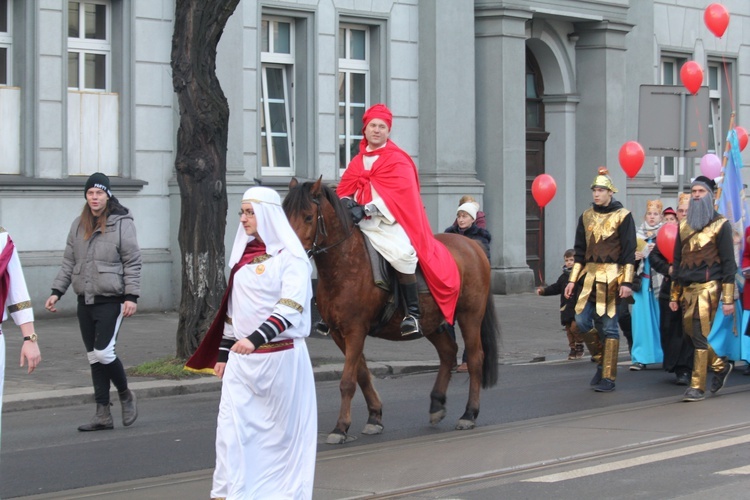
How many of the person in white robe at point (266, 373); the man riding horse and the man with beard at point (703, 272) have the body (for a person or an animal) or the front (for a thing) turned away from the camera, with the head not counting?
0

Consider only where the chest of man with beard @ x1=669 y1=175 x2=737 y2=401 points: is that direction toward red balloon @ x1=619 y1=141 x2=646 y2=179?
no

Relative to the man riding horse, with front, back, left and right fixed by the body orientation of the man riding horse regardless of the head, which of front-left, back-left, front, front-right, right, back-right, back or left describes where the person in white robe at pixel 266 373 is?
front-left

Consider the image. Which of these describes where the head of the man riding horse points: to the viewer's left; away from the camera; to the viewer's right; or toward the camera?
toward the camera

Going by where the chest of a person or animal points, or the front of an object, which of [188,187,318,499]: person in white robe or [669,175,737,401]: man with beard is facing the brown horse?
the man with beard

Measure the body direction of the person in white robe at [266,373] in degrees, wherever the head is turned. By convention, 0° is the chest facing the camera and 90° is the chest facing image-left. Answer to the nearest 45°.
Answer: approximately 45°

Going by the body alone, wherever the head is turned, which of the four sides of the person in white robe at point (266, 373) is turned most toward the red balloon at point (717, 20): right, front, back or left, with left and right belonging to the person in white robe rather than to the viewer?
back

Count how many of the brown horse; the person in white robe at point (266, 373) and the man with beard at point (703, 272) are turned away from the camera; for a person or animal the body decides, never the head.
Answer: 0

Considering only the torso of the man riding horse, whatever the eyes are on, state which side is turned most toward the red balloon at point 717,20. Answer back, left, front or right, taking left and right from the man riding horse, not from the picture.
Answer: back

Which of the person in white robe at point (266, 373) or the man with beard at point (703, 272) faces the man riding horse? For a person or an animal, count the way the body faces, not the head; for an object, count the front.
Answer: the man with beard

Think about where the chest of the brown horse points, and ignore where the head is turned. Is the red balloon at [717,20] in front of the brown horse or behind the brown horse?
behind

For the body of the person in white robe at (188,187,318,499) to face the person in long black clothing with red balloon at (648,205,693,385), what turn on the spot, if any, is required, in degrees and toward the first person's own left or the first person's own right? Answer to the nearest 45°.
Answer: approximately 180°

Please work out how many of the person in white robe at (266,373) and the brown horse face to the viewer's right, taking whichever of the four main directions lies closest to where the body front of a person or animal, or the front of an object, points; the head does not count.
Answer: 0

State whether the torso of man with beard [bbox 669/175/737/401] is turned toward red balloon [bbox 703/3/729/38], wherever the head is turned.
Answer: no

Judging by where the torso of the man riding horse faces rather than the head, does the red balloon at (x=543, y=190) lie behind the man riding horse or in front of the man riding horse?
behind

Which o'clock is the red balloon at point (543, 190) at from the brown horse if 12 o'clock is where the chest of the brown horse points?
The red balloon is roughly at 5 o'clock from the brown horse.

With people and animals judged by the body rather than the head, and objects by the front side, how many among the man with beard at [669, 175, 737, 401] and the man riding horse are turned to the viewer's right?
0

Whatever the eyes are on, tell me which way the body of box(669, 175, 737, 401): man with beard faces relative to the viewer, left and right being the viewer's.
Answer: facing the viewer and to the left of the viewer
